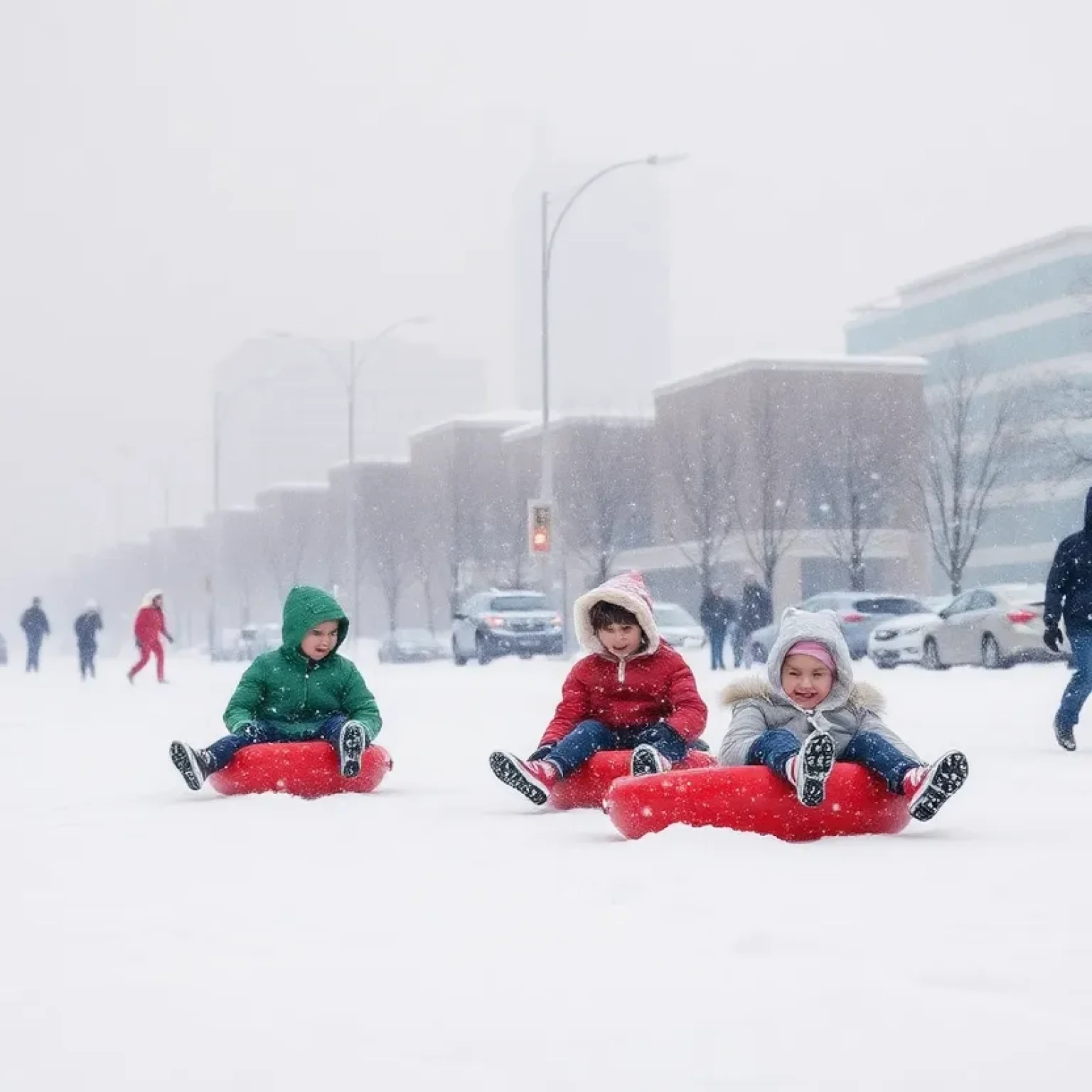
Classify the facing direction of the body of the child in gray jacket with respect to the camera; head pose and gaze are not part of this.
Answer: toward the camera

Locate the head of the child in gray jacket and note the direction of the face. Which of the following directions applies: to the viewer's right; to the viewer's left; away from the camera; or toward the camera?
toward the camera

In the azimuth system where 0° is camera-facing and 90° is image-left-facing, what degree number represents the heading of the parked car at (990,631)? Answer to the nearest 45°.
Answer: approximately 135°

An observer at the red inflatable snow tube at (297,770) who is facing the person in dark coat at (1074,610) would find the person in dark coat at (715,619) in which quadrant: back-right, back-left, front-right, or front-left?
front-left

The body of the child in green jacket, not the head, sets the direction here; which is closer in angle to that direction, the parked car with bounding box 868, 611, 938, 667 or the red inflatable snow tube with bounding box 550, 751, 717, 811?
the red inflatable snow tube

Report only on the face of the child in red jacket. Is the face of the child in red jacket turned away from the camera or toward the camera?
toward the camera

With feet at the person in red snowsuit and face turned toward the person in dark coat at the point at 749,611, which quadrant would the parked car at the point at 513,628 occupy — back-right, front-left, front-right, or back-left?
front-left

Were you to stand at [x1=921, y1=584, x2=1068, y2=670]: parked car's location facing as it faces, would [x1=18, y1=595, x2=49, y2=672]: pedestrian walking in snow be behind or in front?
in front

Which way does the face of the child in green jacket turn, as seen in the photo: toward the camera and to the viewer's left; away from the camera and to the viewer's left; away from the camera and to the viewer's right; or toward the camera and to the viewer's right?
toward the camera and to the viewer's right

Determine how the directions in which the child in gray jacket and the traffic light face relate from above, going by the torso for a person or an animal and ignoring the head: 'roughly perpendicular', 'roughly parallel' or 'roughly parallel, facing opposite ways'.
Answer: roughly parallel

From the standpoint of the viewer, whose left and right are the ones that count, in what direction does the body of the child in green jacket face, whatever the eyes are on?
facing the viewer

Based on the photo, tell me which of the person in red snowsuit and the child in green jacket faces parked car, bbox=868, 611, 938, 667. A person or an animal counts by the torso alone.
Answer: the person in red snowsuit

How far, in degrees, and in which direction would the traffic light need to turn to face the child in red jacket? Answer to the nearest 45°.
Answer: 0° — it already faces them

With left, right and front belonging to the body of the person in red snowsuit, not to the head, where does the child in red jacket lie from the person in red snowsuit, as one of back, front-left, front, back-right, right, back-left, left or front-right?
right

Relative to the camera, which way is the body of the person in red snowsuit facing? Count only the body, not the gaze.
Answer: to the viewer's right
